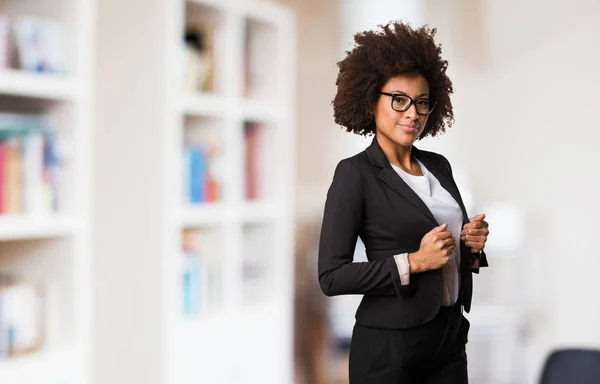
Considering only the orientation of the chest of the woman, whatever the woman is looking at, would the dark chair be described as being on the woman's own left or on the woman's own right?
on the woman's own left

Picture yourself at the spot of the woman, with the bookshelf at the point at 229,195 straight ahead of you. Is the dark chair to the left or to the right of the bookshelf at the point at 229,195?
right

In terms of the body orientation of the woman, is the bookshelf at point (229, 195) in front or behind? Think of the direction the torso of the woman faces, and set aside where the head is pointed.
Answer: behind

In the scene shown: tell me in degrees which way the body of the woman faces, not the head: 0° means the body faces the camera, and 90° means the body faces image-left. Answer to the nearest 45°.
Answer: approximately 315°
